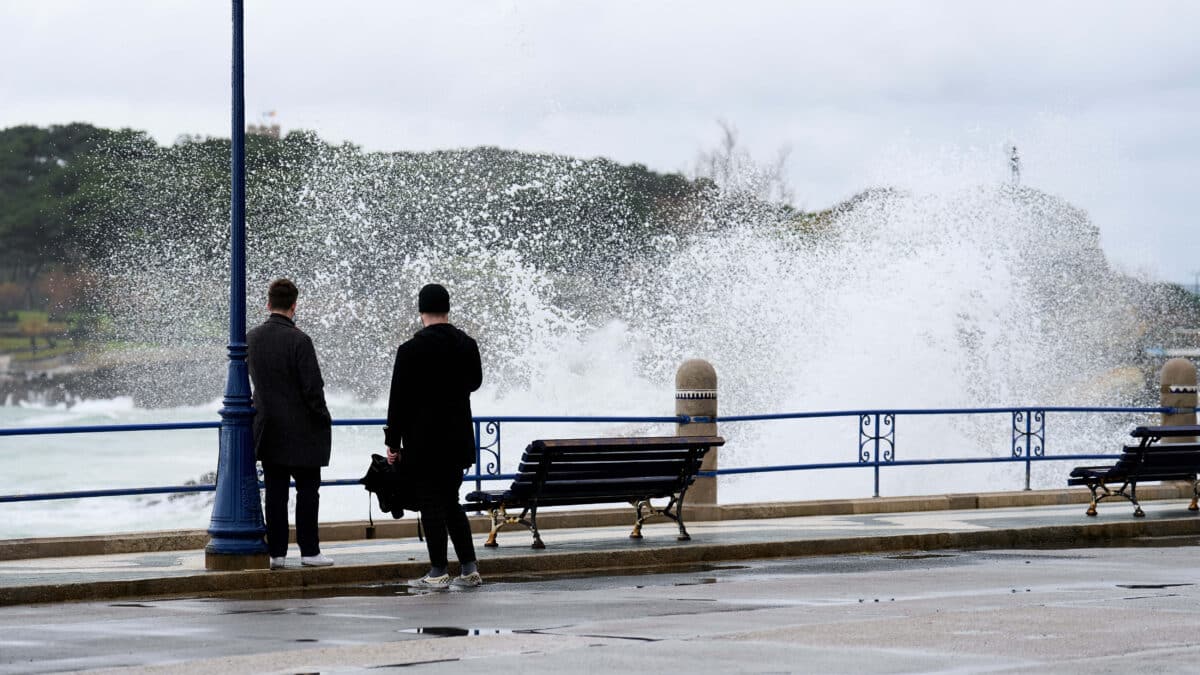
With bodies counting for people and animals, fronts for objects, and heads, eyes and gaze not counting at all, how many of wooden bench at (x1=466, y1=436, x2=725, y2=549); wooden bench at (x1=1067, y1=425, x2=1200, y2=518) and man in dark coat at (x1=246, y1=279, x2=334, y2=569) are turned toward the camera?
0

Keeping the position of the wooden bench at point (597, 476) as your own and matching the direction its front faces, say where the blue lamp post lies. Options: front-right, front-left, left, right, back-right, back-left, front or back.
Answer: left

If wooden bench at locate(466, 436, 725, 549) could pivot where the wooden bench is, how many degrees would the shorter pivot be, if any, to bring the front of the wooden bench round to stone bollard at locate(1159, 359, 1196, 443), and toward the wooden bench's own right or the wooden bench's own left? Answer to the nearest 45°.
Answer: approximately 90° to the wooden bench's own right

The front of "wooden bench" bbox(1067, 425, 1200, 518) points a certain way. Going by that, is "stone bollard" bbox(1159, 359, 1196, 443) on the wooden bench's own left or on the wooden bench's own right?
on the wooden bench's own right

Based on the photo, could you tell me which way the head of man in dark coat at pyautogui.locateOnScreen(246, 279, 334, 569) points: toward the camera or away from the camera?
away from the camera

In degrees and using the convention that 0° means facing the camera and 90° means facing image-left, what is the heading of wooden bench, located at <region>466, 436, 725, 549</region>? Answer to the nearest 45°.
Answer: approximately 135°

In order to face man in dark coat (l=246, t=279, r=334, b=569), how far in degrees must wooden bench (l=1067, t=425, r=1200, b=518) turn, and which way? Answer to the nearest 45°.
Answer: approximately 90° to its left

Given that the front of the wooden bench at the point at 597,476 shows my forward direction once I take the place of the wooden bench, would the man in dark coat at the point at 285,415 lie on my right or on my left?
on my left

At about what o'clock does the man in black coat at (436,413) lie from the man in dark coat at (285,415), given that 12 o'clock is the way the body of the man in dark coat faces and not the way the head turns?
The man in black coat is roughly at 3 o'clock from the man in dark coat.

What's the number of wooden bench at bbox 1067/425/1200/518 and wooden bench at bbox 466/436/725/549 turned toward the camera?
0

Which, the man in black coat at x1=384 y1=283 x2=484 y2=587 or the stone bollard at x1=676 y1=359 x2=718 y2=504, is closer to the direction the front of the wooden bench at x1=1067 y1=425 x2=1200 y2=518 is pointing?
the stone bollard
